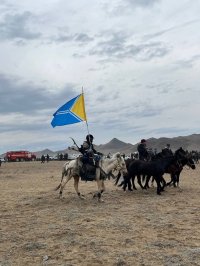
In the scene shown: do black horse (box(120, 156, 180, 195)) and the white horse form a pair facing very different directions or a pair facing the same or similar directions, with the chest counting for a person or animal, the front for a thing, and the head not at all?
same or similar directions

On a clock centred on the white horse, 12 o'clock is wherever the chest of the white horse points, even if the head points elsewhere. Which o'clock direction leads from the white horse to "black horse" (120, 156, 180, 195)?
The black horse is roughly at 11 o'clock from the white horse.

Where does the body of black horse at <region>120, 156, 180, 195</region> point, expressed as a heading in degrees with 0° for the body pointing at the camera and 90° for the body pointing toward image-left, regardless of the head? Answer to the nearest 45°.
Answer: approximately 270°

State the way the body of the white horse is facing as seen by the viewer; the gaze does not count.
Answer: to the viewer's right
